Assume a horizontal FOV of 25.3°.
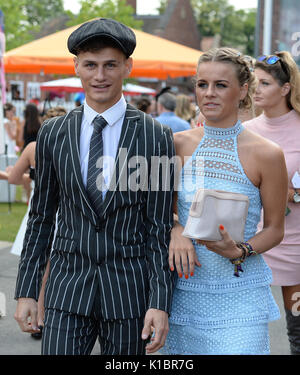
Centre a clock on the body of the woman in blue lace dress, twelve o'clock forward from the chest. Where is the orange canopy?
The orange canopy is roughly at 4 o'clock from the woman in blue lace dress.

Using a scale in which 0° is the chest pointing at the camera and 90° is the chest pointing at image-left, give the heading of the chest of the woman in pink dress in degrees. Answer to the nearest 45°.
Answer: approximately 45°

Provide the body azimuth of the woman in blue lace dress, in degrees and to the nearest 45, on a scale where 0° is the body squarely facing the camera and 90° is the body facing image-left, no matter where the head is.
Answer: approximately 45°

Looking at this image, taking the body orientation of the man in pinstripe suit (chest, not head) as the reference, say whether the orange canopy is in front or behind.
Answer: behind

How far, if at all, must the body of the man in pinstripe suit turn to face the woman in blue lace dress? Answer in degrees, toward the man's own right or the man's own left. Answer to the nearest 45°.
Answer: approximately 90° to the man's own left

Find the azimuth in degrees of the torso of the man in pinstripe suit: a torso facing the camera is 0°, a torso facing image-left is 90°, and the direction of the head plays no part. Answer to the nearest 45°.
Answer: approximately 0°

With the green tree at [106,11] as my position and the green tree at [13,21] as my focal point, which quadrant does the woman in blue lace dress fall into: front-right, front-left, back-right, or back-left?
back-left

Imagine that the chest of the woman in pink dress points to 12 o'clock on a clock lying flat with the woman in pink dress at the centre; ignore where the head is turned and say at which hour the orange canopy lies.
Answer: The orange canopy is roughly at 4 o'clock from the woman in pink dress.
